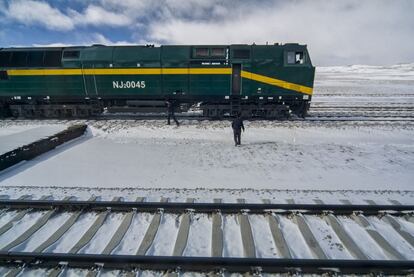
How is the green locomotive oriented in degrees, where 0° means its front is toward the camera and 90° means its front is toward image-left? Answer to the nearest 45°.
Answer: approximately 270°

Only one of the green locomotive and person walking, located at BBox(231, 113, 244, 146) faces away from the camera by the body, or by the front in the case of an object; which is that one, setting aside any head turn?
the person walking

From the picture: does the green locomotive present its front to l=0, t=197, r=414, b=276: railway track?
no

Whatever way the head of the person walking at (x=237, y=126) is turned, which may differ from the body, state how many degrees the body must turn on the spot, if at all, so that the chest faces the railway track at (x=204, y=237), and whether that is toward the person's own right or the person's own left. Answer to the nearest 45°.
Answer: approximately 180°

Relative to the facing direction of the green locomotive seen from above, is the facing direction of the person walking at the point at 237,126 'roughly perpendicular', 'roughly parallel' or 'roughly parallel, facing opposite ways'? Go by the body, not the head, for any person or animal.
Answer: roughly perpendicular

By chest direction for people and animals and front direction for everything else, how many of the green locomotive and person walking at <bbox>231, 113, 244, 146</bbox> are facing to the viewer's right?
1

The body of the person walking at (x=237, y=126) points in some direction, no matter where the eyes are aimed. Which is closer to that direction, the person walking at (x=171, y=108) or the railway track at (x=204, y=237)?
the person walking

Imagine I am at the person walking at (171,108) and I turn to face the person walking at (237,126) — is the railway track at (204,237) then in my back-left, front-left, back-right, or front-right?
front-right

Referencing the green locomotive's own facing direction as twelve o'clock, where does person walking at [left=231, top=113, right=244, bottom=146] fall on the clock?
The person walking is roughly at 2 o'clock from the green locomotive.

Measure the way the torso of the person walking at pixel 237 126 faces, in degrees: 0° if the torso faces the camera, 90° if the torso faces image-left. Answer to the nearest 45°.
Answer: approximately 180°
